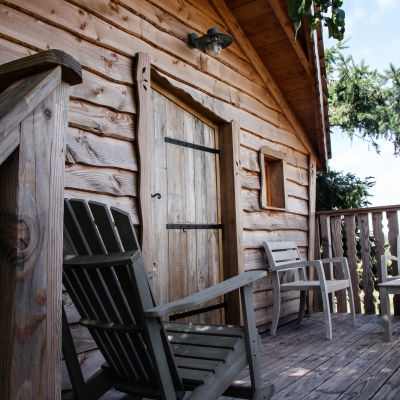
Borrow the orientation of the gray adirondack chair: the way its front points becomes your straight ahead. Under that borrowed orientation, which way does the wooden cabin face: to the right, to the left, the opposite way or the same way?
to the right

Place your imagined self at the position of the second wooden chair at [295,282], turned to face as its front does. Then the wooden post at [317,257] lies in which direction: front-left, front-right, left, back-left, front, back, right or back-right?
back-left

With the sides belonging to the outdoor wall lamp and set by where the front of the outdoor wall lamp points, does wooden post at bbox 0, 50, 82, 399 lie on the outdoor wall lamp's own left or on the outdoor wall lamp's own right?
on the outdoor wall lamp's own right

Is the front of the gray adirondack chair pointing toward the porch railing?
yes

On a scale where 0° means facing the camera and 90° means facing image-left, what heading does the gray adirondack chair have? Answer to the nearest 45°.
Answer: approximately 225°

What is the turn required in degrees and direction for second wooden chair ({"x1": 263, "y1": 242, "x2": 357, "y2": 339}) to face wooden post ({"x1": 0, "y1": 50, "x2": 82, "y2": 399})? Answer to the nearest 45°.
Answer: approximately 45° to its right

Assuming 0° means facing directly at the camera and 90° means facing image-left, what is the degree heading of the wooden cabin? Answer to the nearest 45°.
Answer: approximately 315°
